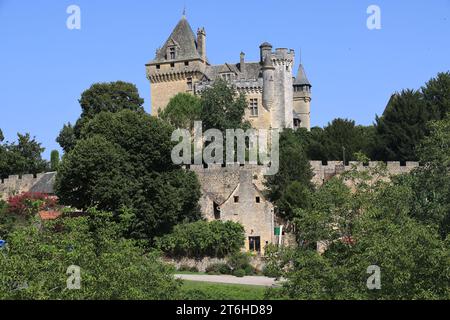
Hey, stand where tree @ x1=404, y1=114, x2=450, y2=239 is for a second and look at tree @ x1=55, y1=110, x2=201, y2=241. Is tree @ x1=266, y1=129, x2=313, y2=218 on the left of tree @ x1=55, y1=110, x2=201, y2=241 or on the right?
right

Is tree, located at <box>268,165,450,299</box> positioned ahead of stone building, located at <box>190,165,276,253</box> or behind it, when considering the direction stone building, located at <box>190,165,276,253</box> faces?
ahead

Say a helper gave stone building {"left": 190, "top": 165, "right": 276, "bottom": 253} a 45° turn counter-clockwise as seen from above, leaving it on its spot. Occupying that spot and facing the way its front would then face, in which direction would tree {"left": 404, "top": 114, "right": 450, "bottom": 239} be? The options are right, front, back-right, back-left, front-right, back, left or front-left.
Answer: front

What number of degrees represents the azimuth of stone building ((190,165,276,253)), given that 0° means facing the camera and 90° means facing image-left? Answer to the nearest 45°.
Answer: approximately 0°

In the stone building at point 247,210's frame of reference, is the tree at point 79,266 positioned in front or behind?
in front

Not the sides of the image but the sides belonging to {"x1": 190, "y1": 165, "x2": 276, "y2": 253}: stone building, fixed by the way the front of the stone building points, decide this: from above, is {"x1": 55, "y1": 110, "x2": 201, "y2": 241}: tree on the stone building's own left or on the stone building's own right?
on the stone building's own right

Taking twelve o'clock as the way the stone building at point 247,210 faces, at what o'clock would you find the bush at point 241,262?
The bush is roughly at 12 o'clock from the stone building.

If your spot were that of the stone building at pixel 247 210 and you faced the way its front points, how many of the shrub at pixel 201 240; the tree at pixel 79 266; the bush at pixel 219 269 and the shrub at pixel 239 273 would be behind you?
0

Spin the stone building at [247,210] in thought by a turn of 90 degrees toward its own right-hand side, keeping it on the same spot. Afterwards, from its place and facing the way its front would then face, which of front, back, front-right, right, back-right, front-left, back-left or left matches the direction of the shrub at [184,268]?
front-left
